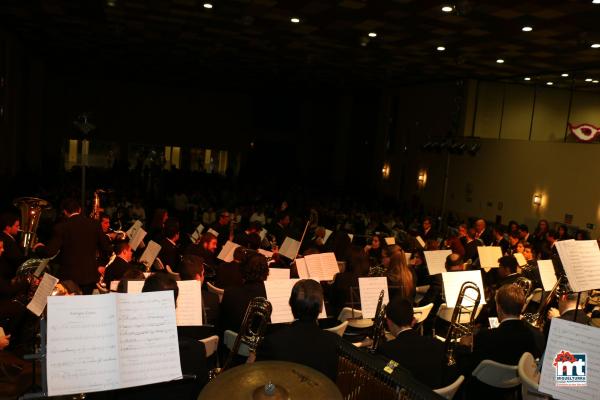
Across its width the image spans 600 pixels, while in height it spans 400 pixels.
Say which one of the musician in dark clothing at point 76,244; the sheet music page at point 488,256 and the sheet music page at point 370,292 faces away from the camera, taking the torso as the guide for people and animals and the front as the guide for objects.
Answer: the musician in dark clothing

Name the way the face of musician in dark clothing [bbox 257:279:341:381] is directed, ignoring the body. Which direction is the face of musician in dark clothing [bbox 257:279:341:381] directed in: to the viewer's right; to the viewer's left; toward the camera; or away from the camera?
away from the camera

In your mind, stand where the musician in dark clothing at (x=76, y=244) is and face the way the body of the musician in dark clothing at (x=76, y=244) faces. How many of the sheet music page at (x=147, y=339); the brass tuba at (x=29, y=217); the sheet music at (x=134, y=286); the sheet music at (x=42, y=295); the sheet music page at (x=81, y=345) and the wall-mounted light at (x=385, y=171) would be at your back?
4

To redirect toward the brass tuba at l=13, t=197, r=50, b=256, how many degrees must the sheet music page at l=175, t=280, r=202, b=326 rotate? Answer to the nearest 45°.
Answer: approximately 135° to its right

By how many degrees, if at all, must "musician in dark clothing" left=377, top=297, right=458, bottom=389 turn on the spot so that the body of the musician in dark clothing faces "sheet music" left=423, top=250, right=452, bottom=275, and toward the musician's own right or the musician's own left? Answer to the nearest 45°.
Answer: approximately 45° to the musician's own right

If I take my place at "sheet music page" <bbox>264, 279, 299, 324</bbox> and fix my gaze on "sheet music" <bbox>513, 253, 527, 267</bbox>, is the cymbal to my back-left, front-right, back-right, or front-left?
back-right

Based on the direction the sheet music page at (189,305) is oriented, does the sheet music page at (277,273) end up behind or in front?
behind

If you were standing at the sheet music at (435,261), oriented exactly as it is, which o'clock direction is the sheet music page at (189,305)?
The sheet music page is roughly at 1 o'clock from the sheet music.

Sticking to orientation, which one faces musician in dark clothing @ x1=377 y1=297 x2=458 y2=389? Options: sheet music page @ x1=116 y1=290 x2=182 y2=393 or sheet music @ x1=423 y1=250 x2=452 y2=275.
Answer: the sheet music

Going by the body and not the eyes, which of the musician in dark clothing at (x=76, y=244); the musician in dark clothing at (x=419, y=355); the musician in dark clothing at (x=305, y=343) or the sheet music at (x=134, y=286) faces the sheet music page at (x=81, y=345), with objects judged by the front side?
the sheet music

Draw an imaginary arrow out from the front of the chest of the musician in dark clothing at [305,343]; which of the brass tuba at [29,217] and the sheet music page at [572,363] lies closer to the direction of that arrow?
the brass tuba

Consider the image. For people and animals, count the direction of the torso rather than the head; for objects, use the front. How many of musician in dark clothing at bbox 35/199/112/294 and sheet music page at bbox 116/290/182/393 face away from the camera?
1
